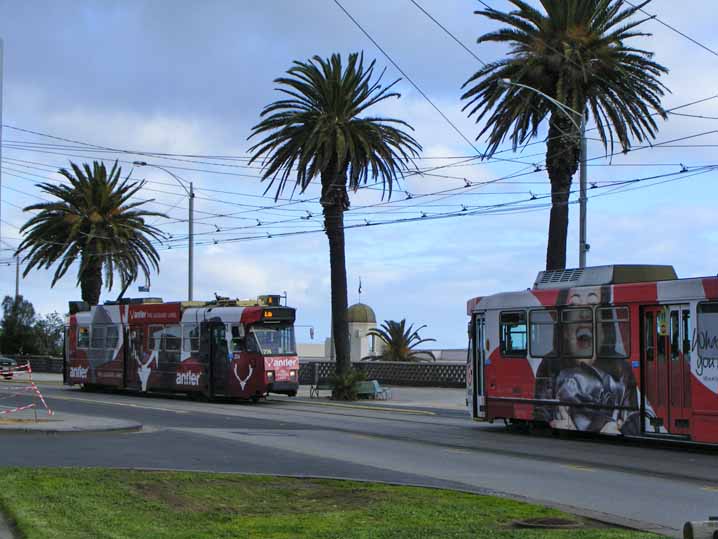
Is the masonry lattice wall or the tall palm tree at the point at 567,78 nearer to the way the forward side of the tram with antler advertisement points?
the tall palm tree

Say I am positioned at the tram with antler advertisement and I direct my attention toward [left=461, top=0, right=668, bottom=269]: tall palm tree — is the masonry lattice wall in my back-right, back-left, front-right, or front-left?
front-left

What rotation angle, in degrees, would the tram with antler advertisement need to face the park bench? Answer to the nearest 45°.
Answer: approximately 45° to its left

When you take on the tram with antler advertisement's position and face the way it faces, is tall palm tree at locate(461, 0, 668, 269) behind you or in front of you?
in front

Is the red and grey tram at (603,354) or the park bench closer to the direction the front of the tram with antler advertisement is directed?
the red and grey tram

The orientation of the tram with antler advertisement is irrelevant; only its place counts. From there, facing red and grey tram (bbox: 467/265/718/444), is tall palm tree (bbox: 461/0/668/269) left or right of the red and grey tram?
left

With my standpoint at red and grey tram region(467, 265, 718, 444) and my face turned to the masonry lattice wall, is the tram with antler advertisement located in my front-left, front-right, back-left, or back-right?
front-left

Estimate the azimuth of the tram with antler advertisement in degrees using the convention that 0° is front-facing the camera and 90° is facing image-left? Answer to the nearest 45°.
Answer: approximately 315°

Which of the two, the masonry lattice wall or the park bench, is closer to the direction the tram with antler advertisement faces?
the park bench

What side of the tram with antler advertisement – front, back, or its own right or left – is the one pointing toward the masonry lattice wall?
left
